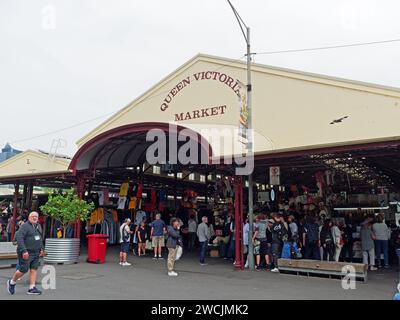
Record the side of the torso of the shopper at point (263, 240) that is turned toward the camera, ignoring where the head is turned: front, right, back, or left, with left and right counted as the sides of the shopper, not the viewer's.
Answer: back

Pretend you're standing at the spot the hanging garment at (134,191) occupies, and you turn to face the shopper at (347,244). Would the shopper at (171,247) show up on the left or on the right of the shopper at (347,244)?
right

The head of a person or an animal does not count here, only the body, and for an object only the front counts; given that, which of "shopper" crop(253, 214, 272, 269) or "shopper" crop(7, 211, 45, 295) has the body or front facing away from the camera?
"shopper" crop(253, 214, 272, 269)

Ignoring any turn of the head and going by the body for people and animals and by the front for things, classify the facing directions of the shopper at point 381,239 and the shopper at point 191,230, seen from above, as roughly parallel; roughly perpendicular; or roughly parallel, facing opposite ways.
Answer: roughly parallel

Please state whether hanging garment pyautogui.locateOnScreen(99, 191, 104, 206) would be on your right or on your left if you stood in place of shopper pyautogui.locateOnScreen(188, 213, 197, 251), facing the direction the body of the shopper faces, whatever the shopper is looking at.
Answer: on your left

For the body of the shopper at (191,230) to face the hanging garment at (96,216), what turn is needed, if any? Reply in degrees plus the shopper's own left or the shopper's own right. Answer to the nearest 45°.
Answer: approximately 90° to the shopper's own left

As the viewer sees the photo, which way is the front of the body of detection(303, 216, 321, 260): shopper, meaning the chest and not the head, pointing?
away from the camera
